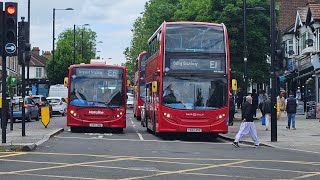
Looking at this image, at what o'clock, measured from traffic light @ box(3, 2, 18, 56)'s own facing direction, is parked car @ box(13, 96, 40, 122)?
The parked car is roughly at 6 o'clock from the traffic light.

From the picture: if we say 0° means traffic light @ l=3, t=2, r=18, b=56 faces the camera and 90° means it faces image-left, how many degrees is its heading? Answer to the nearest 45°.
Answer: approximately 0°

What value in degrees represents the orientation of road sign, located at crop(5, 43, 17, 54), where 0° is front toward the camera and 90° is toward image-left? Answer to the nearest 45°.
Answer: approximately 0°

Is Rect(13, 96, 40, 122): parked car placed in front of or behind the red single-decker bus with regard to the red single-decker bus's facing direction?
behind

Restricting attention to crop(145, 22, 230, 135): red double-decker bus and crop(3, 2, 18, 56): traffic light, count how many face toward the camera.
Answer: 2

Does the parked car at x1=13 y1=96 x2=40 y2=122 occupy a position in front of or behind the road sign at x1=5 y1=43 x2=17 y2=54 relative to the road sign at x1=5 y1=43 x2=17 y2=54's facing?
behind

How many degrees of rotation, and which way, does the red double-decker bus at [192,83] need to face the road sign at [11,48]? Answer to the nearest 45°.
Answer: approximately 45° to its right
